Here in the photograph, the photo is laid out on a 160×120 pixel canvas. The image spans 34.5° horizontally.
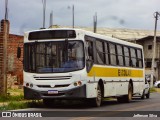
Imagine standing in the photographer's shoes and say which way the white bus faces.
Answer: facing the viewer and to the left of the viewer
